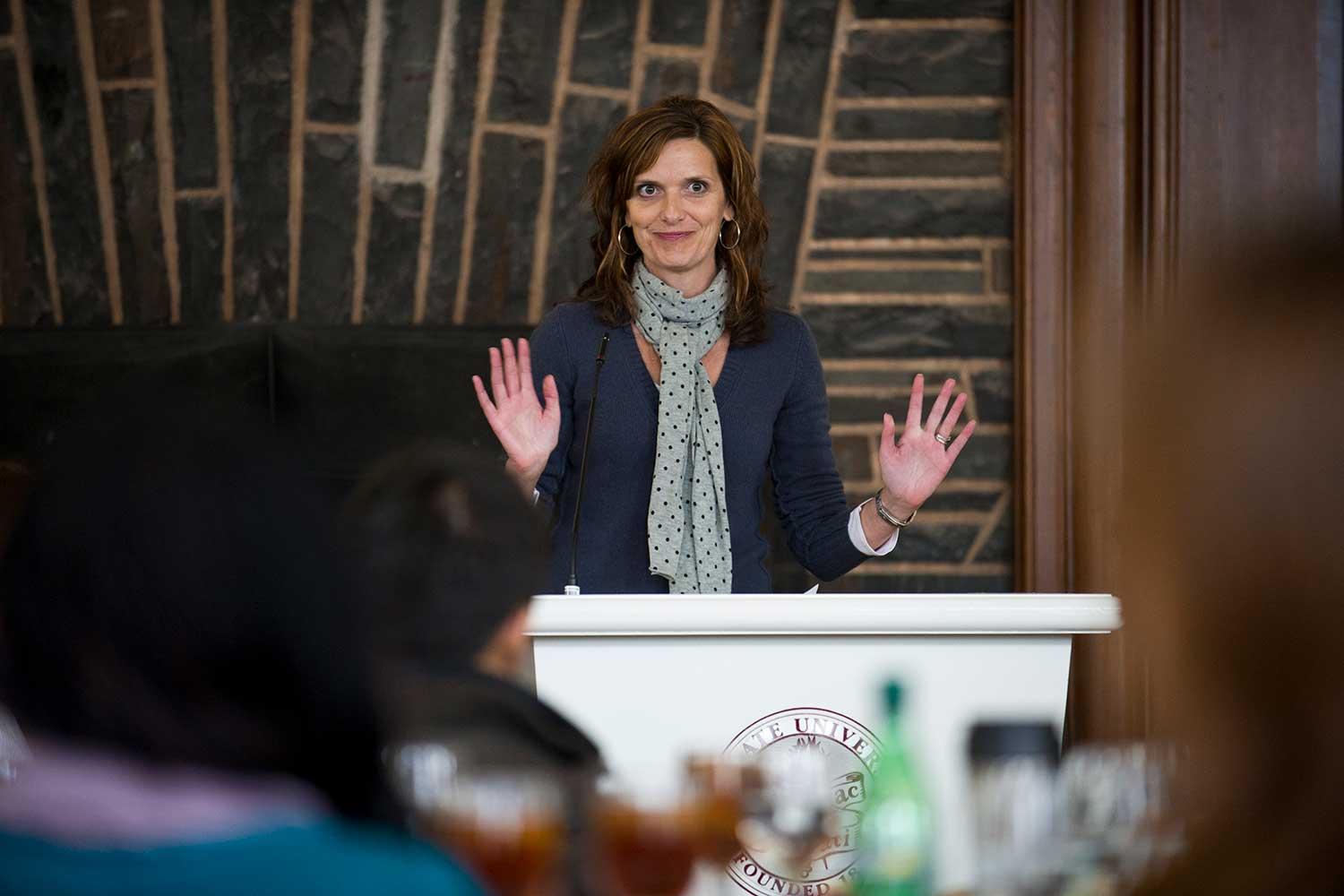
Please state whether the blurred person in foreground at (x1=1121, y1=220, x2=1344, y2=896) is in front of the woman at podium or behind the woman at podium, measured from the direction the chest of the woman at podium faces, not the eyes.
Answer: in front

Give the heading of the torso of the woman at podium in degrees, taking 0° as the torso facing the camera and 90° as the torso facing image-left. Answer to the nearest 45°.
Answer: approximately 0°

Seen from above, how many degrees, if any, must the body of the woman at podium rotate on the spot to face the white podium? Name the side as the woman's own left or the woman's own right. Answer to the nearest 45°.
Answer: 0° — they already face it

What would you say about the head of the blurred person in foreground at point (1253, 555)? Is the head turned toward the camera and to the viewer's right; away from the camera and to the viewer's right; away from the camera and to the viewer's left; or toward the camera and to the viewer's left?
away from the camera and to the viewer's left

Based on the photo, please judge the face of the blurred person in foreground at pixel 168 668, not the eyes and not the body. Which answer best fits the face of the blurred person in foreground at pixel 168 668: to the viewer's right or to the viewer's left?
to the viewer's right

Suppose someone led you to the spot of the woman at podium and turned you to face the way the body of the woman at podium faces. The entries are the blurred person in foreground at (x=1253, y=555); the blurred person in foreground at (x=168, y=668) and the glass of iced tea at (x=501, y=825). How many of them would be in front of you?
3

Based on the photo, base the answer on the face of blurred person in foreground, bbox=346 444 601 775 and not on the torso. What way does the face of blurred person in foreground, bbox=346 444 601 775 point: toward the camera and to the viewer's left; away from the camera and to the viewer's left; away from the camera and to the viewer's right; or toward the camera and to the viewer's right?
away from the camera and to the viewer's right

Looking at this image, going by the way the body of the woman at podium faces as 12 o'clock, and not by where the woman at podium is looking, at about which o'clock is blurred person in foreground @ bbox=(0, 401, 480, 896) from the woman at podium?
The blurred person in foreground is roughly at 12 o'clock from the woman at podium.

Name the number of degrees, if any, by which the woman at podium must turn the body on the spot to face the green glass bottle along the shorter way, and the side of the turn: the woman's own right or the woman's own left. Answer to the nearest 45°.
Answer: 0° — they already face it

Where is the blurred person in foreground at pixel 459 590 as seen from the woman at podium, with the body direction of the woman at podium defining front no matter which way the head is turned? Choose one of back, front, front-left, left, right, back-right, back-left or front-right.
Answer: front

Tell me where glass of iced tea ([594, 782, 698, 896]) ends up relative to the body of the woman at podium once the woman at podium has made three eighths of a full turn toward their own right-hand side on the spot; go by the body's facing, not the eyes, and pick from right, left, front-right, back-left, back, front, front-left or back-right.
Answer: back-left

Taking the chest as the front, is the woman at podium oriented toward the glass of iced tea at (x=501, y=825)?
yes

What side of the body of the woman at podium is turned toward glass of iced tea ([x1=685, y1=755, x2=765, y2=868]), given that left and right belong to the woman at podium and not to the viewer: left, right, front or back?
front
